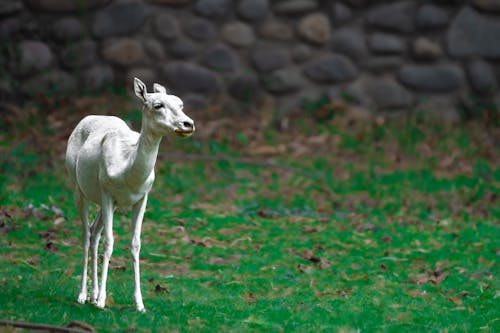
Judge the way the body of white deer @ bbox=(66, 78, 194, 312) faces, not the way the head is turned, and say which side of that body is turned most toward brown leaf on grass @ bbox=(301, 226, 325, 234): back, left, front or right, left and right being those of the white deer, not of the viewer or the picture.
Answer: left

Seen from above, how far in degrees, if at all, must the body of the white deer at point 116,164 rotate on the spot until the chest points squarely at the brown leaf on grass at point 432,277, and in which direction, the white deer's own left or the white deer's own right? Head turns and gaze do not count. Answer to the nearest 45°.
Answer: approximately 45° to the white deer's own left

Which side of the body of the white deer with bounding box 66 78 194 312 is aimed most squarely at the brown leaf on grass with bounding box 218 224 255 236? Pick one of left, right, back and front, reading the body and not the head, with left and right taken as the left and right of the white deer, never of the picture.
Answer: left

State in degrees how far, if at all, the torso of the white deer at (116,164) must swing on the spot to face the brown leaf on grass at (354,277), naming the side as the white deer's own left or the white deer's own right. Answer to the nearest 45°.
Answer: approximately 90° to the white deer's own left

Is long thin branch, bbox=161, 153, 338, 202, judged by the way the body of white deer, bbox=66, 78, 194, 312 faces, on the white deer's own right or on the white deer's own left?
on the white deer's own left

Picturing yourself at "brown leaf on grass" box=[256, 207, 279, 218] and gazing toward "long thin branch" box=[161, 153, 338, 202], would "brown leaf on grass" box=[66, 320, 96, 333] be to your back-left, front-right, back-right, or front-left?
back-left

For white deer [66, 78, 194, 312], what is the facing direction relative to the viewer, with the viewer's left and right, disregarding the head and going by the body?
facing the viewer and to the right of the viewer

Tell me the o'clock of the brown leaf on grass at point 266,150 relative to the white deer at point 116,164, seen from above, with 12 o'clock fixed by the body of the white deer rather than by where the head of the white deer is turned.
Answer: The brown leaf on grass is roughly at 8 o'clock from the white deer.

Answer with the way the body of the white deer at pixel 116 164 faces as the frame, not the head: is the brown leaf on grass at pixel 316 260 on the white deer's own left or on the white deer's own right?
on the white deer's own left

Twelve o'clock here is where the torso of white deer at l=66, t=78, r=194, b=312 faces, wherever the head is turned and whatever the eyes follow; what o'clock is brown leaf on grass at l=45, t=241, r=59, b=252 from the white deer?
The brown leaf on grass is roughly at 7 o'clock from the white deer.
